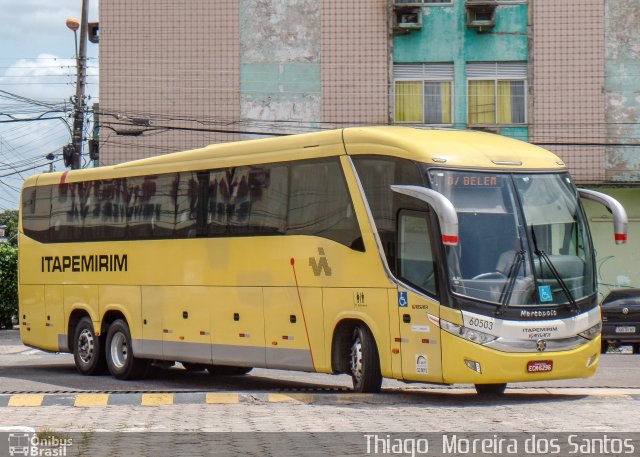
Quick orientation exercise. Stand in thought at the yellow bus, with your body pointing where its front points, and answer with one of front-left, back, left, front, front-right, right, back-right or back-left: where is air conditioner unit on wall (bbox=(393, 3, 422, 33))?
back-left

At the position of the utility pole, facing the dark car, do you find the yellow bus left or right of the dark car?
right

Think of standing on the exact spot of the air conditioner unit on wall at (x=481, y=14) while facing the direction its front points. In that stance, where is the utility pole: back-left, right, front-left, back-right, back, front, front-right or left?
right

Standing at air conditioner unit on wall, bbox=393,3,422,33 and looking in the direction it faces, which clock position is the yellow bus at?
The yellow bus is roughly at 12 o'clock from the air conditioner unit on wall.

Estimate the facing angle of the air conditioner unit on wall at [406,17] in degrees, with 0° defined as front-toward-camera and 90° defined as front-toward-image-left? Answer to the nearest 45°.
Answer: approximately 0°

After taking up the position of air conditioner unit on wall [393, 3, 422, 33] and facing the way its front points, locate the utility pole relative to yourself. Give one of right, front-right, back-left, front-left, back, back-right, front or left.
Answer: right

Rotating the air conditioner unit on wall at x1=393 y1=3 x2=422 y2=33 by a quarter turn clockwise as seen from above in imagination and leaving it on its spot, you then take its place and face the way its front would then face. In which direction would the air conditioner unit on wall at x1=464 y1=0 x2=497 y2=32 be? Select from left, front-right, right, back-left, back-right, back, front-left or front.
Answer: back

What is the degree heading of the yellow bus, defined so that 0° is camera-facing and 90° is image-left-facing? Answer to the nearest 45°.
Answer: approximately 315°

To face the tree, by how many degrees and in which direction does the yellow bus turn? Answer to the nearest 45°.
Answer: approximately 180°
